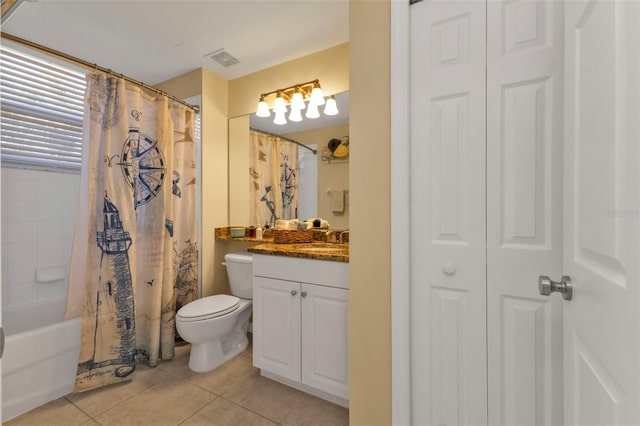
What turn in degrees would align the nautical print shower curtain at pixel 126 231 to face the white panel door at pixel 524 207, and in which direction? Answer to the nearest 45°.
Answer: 0° — it already faces it

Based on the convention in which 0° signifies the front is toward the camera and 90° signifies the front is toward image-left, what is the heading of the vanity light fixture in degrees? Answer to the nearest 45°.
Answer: approximately 45°

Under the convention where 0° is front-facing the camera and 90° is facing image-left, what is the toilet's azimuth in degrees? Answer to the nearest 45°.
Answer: approximately 45°
